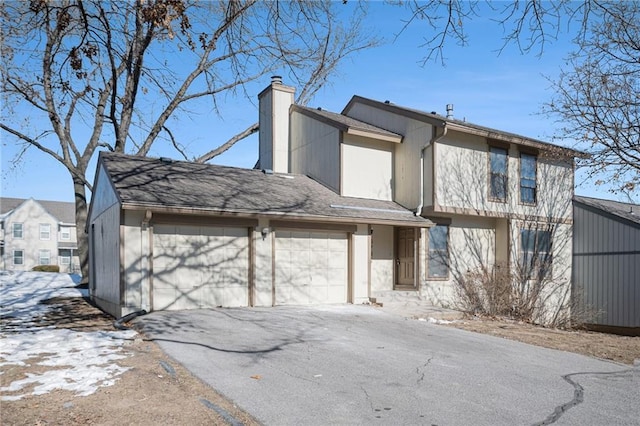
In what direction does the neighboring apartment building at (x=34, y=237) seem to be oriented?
toward the camera

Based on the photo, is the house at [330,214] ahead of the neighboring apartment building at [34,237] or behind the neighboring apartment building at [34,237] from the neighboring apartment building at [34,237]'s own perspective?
ahead

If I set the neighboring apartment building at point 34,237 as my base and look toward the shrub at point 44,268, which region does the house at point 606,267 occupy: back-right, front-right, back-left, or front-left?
front-left

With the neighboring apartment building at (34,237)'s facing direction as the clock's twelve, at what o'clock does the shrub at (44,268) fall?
The shrub is roughly at 12 o'clock from the neighboring apartment building.

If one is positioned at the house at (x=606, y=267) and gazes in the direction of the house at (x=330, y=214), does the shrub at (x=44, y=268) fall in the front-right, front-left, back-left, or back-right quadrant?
front-right

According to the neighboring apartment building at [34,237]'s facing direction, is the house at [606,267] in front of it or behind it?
in front
